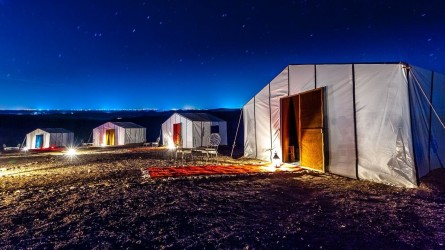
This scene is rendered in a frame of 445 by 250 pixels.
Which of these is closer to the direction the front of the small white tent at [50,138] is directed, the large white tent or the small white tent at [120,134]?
the large white tent

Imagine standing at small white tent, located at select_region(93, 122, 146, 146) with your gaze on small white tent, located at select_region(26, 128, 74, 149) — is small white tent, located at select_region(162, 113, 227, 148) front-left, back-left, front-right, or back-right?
back-left

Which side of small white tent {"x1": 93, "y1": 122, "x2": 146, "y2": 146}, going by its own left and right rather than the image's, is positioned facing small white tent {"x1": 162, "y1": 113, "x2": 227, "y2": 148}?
left

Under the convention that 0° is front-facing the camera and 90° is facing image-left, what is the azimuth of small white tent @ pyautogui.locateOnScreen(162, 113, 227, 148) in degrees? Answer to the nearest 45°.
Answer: approximately 45°

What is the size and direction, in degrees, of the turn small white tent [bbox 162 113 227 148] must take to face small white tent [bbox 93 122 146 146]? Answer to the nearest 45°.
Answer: approximately 90° to its right

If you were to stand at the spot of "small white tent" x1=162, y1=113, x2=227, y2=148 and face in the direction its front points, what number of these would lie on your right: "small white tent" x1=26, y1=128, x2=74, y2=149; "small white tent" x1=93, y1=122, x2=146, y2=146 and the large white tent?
2

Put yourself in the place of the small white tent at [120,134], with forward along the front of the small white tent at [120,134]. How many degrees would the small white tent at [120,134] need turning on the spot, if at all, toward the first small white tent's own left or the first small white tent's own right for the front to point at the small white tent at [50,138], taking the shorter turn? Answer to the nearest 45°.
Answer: approximately 45° to the first small white tent's own right

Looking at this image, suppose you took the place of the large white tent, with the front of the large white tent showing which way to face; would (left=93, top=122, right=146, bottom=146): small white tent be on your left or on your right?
on your right

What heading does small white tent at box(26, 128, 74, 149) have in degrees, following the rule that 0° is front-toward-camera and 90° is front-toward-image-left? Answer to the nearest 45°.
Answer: approximately 45°

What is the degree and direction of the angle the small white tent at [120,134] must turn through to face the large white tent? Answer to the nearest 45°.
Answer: approximately 45° to its left

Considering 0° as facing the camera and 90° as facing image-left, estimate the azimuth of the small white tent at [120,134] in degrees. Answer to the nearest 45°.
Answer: approximately 45°
